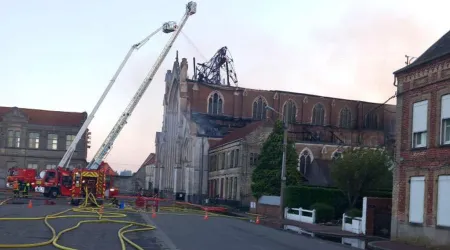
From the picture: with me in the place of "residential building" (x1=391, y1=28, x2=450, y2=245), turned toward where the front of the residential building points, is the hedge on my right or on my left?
on my right

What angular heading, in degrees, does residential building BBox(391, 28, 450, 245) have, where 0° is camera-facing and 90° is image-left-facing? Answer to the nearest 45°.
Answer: approximately 45°
